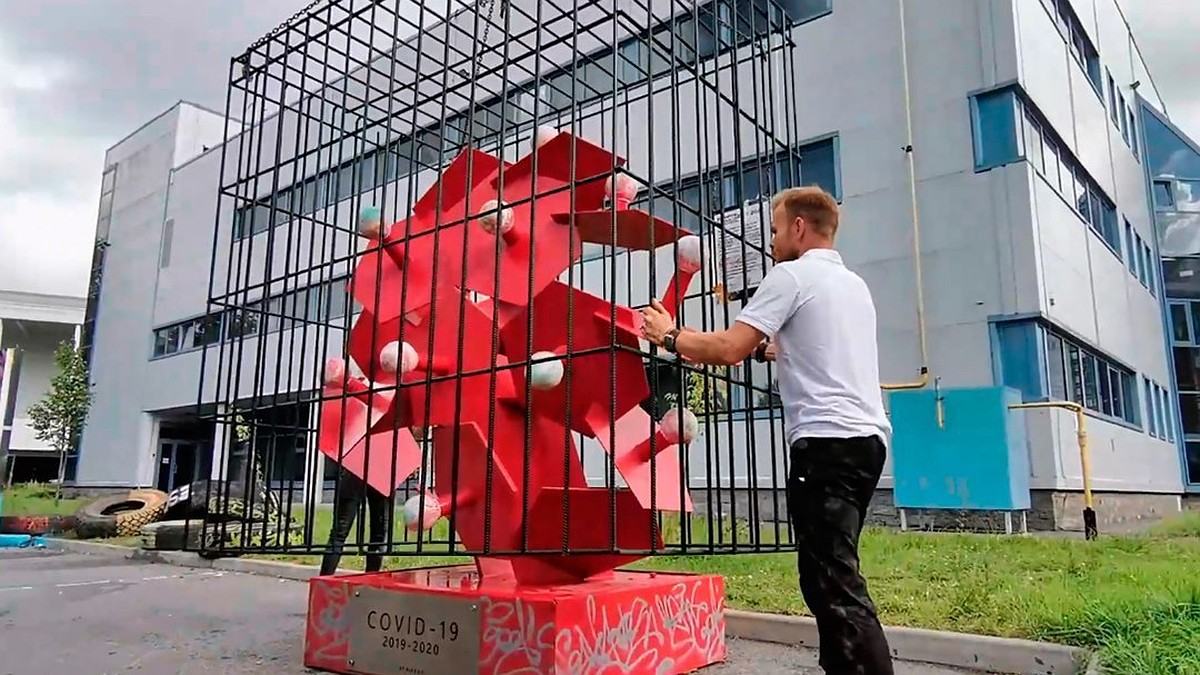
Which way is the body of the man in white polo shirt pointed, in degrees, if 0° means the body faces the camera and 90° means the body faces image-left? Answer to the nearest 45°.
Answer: approximately 135°

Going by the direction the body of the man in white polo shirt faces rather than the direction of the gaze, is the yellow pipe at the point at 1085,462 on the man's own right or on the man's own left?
on the man's own right

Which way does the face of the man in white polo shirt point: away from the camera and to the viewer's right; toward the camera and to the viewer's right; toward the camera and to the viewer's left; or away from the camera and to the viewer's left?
away from the camera and to the viewer's left

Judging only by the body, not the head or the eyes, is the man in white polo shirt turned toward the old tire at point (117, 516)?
yes
